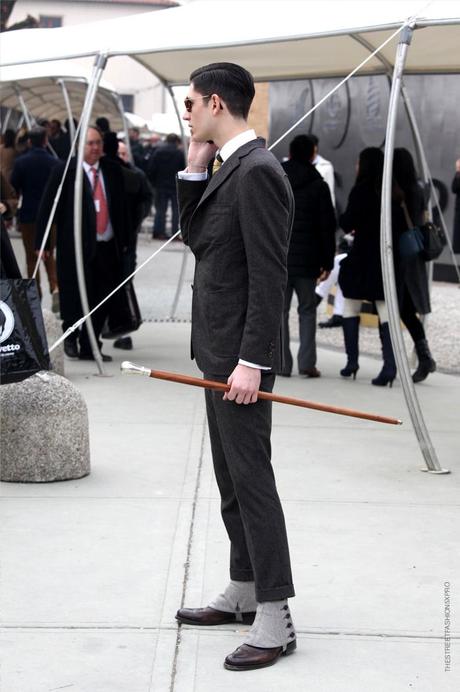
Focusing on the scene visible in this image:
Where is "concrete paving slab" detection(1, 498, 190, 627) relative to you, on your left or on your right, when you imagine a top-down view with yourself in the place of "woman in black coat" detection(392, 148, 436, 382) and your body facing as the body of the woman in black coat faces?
on your left

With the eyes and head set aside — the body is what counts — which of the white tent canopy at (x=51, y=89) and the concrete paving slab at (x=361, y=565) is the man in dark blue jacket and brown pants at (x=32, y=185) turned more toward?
the white tent canopy

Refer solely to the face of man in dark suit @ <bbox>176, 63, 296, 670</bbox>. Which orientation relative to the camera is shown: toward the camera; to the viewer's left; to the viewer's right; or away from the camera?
to the viewer's left

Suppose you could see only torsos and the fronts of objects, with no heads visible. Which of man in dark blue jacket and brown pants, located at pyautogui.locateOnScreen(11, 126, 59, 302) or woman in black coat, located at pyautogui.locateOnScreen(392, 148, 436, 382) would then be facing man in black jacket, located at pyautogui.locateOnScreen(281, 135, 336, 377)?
the woman in black coat

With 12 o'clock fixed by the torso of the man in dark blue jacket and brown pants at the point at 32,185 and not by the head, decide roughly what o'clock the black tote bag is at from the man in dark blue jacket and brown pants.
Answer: The black tote bag is roughly at 6 o'clock from the man in dark blue jacket and brown pants.

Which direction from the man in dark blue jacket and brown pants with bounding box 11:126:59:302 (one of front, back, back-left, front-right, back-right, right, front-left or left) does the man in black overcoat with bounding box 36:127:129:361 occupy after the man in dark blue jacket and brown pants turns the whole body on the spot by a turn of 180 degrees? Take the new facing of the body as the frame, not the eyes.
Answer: front

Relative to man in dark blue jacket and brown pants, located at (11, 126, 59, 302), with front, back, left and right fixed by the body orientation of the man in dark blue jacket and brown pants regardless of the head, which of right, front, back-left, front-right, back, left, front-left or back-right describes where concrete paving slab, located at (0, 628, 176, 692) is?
back

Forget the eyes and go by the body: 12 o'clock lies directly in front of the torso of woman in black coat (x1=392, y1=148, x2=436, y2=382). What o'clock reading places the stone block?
The stone block is roughly at 10 o'clock from the woman in black coat.

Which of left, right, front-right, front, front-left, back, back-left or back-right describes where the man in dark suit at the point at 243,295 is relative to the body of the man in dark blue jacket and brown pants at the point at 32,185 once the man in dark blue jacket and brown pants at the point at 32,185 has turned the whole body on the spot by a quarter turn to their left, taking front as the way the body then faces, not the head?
left

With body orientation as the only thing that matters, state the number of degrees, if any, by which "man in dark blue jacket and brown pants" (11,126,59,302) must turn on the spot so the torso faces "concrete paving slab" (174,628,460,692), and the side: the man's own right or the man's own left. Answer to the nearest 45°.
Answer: approximately 180°

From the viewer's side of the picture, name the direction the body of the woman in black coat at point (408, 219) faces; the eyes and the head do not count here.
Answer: to the viewer's left

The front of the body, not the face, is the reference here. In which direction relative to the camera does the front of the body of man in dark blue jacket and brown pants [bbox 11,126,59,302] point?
away from the camera

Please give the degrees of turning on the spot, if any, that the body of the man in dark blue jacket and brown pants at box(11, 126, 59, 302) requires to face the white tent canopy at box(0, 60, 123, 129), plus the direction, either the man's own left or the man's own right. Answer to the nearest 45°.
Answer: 0° — they already face it
